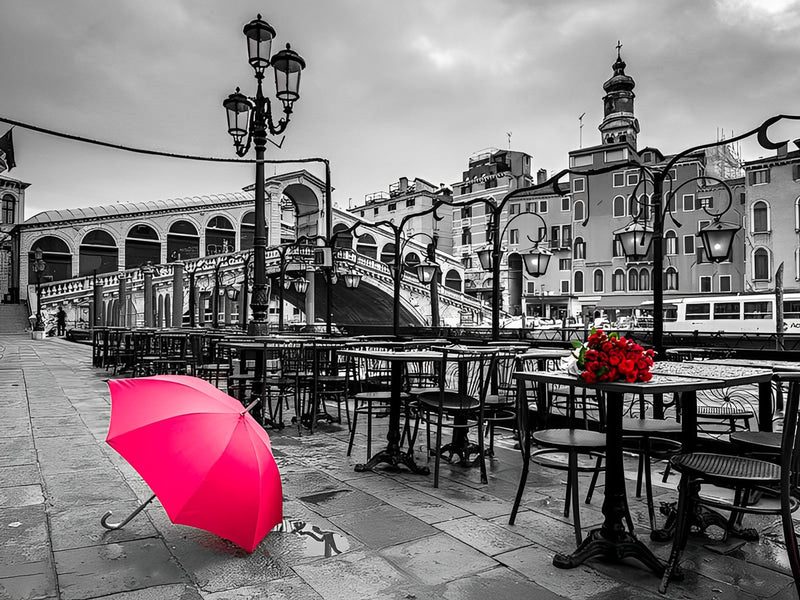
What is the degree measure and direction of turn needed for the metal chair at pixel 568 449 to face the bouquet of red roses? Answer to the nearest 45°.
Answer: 0° — it already faces it

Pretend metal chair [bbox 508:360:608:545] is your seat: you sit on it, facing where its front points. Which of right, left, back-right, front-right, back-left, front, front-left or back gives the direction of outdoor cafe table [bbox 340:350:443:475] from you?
back

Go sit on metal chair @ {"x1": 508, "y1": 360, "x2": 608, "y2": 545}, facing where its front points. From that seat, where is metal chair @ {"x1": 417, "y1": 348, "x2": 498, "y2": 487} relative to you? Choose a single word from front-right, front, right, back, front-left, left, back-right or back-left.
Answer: back

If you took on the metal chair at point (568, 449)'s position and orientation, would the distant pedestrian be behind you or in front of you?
behind

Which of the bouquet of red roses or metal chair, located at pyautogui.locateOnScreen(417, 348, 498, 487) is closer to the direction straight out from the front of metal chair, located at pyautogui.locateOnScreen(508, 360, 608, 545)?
the bouquet of red roses

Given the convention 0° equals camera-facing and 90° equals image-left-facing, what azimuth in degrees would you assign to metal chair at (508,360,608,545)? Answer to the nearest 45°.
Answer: approximately 315°

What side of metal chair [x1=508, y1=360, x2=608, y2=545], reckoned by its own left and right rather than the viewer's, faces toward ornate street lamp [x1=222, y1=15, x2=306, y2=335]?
back

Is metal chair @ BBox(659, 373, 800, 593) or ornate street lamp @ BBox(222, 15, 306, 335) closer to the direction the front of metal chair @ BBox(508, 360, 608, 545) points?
the metal chair
